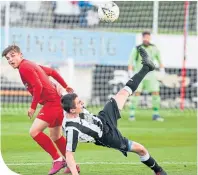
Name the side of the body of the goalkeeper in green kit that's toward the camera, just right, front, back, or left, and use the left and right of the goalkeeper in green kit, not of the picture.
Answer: front

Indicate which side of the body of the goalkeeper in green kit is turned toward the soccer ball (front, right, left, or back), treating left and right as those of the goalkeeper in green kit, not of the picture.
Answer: front

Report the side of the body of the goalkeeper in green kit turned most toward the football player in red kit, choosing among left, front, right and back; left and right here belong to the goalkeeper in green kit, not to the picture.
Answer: front

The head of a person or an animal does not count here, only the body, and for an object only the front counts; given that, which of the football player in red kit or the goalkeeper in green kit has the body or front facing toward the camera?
the goalkeeper in green kit

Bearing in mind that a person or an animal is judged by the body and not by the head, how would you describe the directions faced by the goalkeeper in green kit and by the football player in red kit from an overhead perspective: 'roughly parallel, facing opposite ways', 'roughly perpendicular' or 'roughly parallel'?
roughly perpendicular
